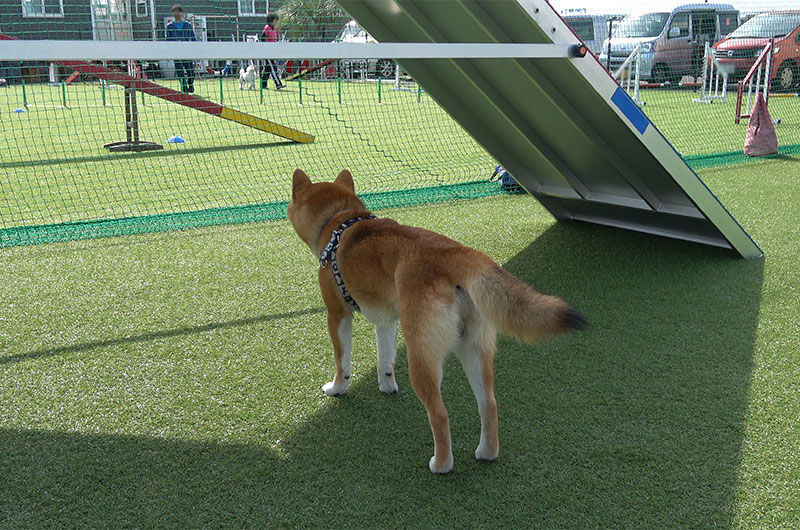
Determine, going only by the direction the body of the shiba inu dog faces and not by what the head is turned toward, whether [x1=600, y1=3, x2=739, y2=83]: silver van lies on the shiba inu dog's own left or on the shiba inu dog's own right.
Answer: on the shiba inu dog's own right

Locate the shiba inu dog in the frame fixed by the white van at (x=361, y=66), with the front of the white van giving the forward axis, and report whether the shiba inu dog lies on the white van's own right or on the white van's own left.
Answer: on the white van's own left

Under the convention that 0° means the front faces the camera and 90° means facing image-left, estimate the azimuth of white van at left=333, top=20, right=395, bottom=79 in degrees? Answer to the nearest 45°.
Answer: approximately 45°

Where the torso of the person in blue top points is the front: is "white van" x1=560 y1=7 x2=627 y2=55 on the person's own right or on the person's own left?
on the person's own left

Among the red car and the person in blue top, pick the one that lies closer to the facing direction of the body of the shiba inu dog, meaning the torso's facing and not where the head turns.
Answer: the person in blue top

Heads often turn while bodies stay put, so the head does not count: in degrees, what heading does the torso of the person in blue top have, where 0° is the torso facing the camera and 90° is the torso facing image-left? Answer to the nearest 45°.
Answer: approximately 0°

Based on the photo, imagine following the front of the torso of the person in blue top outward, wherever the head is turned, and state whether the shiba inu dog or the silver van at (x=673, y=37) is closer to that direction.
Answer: the shiba inu dog

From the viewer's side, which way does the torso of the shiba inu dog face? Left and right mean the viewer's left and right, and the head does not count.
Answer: facing away from the viewer and to the left of the viewer

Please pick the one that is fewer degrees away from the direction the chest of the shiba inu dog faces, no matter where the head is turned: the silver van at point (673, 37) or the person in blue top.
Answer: the person in blue top

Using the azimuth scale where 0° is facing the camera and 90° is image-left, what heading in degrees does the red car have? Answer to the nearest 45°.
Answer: approximately 45°
